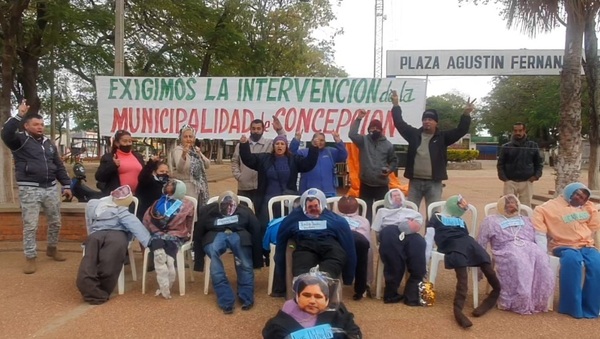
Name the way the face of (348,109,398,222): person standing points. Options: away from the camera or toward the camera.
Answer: toward the camera

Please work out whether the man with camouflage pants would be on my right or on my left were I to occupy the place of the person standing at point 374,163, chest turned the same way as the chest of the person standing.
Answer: on my right

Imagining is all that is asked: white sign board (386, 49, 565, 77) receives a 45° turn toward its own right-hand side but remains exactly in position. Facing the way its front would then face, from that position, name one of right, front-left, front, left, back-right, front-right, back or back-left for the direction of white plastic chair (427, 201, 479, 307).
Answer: front-left

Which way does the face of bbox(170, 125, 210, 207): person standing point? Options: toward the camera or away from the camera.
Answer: toward the camera

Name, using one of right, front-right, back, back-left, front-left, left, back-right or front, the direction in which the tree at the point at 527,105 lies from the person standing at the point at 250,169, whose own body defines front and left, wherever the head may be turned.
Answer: back-left

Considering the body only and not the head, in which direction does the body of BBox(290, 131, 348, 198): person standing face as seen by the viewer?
toward the camera

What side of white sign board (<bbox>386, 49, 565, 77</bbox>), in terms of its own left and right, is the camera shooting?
front

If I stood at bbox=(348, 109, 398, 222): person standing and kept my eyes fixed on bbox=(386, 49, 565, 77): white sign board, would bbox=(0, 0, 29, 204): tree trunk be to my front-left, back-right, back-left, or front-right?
back-left

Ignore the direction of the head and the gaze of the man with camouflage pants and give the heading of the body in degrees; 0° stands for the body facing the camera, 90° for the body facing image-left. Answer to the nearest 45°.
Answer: approximately 315°

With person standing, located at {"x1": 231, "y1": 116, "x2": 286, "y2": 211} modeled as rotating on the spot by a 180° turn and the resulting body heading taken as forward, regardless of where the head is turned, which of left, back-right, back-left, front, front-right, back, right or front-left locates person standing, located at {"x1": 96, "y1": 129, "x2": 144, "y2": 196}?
left

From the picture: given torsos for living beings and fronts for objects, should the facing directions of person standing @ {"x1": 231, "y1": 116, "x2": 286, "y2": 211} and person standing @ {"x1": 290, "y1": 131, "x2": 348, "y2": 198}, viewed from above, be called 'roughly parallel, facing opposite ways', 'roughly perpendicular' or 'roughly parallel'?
roughly parallel

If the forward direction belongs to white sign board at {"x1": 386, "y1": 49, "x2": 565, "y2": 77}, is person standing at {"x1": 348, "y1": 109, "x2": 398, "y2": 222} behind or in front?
in front

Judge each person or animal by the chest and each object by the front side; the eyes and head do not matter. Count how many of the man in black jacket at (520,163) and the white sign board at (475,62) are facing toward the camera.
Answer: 2

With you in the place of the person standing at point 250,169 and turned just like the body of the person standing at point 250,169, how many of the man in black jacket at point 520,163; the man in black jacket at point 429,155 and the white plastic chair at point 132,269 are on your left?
2

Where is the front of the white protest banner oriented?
toward the camera

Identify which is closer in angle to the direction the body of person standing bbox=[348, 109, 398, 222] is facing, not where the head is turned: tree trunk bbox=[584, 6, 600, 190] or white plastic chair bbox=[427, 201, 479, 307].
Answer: the white plastic chair

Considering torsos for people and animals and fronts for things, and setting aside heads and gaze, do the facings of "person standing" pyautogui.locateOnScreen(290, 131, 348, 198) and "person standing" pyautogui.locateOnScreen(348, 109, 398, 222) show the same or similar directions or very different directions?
same or similar directions
